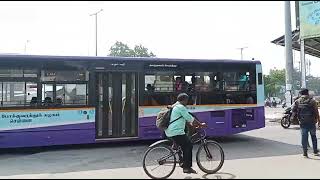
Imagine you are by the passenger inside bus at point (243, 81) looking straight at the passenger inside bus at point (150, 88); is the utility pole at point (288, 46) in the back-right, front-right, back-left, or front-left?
back-right

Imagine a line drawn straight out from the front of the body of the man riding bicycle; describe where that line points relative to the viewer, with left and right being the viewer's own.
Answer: facing to the right of the viewer

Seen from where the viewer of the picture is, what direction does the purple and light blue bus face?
facing to the left of the viewer
